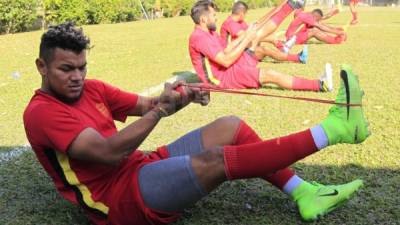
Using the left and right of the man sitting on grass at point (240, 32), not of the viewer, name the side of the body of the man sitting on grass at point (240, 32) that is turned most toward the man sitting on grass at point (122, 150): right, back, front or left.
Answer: right

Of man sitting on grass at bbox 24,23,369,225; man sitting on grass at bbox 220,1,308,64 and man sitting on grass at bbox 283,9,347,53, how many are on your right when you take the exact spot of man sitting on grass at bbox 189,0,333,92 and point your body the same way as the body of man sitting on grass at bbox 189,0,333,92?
1

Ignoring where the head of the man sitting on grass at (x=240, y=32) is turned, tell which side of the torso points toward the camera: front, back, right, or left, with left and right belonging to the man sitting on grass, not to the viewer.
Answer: right

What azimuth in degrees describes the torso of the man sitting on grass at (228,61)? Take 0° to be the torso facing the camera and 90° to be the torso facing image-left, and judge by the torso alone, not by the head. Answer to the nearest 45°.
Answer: approximately 270°

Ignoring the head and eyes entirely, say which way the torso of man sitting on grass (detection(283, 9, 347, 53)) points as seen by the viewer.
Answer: to the viewer's right

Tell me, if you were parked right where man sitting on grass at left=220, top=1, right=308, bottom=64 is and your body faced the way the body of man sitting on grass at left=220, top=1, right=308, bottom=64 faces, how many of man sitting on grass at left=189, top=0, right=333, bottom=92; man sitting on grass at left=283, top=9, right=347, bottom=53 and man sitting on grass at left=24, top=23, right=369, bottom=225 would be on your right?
2

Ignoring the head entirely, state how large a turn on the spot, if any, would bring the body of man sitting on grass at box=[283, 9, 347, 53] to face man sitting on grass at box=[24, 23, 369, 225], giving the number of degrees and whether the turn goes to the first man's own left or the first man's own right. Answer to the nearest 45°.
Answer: approximately 90° to the first man's own right

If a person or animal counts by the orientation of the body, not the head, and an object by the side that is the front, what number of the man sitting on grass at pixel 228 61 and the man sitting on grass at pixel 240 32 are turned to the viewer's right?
2

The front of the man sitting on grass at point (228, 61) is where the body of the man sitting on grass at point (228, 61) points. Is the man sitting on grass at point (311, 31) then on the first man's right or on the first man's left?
on the first man's left

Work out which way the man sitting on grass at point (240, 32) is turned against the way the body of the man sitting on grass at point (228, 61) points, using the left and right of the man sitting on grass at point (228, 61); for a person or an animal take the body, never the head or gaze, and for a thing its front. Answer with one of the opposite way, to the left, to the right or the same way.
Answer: the same way

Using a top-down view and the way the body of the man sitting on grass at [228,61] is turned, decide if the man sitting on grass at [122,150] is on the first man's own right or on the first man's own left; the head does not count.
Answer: on the first man's own right

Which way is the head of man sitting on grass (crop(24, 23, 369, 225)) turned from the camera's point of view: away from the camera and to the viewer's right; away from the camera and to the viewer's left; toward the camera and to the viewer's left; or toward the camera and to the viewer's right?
toward the camera and to the viewer's right

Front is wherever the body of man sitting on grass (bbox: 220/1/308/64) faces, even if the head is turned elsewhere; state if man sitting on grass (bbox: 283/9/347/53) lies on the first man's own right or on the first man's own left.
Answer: on the first man's own left

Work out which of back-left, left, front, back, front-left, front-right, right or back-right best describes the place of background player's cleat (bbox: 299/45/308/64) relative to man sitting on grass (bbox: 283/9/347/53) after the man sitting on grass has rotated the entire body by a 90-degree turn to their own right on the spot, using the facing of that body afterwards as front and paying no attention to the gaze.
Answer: front

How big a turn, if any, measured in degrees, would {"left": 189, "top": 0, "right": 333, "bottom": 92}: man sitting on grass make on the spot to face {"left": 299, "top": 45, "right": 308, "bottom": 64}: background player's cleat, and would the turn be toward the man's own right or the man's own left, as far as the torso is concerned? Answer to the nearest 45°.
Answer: approximately 45° to the man's own left

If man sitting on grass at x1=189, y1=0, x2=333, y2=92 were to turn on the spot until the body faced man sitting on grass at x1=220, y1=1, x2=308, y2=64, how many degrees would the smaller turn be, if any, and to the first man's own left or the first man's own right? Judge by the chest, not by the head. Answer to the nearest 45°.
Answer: approximately 90° to the first man's own left
